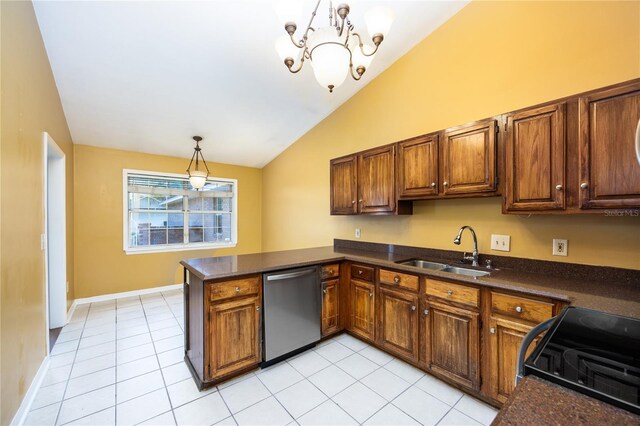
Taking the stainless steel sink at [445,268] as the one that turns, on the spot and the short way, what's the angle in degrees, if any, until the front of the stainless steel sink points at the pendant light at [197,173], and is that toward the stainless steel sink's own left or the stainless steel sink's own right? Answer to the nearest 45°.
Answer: approximately 45° to the stainless steel sink's own right

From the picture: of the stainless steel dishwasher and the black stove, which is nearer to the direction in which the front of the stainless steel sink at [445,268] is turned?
the stainless steel dishwasher

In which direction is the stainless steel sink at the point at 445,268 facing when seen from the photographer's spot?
facing the viewer and to the left of the viewer

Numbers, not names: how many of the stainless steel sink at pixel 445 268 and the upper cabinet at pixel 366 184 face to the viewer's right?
0

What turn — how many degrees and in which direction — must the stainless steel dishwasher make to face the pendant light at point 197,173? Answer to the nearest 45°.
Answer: approximately 180°

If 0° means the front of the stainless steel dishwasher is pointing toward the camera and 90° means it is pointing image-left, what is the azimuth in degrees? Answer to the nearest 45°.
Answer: approximately 315°

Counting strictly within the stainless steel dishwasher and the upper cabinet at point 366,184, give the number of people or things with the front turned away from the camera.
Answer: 0
